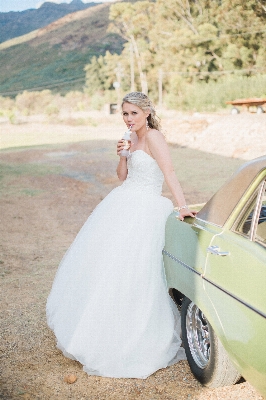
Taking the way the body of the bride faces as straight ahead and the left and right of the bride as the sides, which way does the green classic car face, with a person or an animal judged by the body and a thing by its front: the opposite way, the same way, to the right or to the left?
to the left

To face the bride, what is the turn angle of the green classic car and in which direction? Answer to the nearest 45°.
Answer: approximately 180°

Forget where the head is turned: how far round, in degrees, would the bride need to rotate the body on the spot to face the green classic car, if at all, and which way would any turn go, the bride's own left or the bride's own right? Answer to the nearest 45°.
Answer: approximately 90° to the bride's own left

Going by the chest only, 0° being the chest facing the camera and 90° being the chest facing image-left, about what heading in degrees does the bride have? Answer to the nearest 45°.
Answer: approximately 45°

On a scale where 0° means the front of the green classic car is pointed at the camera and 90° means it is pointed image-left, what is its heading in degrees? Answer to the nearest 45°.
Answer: approximately 315°

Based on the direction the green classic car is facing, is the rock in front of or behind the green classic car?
behind
